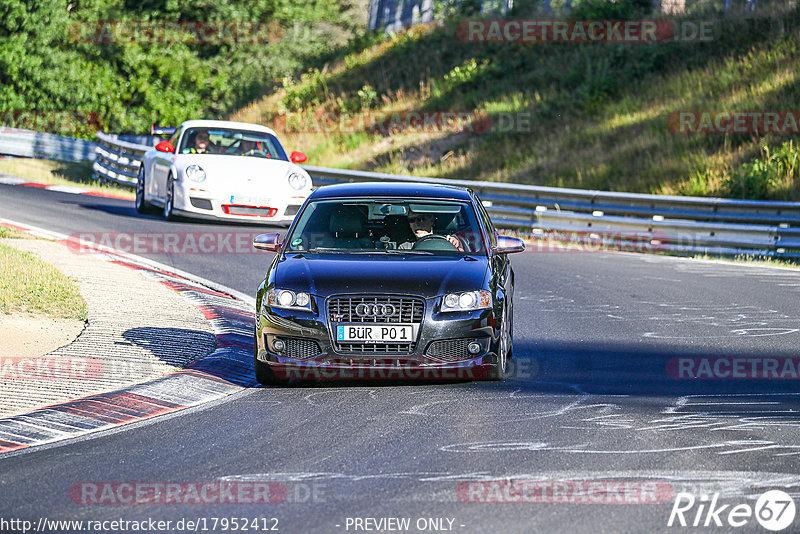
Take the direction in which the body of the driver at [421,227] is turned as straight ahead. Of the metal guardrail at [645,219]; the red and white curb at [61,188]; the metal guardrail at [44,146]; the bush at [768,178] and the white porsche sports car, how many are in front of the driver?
0

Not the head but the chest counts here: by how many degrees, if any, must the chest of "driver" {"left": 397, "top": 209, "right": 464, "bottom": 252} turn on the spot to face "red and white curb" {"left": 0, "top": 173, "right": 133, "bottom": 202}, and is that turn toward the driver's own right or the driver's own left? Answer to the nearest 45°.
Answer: approximately 135° to the driver's own right

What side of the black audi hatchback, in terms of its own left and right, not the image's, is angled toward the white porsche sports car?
back

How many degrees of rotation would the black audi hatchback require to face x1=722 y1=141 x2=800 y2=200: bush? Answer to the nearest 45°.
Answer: approximately 135° to its left

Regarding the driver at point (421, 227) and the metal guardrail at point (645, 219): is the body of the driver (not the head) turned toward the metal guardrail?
no

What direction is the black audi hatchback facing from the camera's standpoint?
toward the camera

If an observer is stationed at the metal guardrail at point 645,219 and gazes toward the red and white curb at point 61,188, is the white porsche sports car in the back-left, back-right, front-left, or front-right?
front-left

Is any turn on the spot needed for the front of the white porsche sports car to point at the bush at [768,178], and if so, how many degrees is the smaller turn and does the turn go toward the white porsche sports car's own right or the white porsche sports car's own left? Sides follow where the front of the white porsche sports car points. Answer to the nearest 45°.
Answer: approximately 45° to the white porsche sports car's own left

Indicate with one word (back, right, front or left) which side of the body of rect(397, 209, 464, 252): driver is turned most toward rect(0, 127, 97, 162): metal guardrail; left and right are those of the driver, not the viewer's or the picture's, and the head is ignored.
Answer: back

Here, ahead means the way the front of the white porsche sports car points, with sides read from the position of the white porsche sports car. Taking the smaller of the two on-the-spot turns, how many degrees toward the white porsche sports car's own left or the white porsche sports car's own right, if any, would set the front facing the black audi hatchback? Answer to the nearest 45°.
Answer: approximately 45° to the white porsche sports car's own right

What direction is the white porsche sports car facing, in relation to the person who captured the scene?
facing the viewer and to the right of the viewer

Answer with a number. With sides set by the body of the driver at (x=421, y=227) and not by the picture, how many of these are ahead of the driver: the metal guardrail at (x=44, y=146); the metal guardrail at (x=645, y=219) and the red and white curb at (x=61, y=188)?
0

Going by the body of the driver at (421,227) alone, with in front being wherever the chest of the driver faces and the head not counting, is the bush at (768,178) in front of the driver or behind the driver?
behind

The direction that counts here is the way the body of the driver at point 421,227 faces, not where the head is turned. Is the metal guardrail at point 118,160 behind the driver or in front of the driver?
behind

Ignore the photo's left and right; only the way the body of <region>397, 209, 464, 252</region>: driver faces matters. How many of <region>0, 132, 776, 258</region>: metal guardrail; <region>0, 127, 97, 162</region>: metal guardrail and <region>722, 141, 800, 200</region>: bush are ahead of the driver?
0

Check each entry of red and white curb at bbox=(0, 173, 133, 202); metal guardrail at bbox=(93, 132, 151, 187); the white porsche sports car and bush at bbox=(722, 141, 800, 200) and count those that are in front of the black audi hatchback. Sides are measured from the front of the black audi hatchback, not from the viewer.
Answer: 0

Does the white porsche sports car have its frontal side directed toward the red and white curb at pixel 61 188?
no
